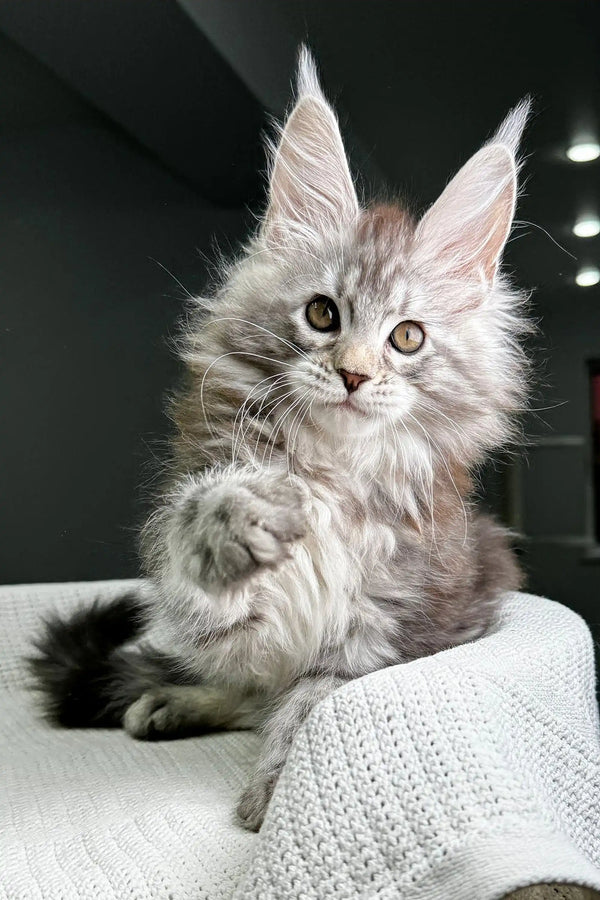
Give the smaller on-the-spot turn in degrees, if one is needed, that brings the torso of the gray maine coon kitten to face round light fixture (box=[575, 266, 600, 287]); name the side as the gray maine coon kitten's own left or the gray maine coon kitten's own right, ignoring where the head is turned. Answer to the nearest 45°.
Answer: approximately 135° to the gray maine coon kitten's own left

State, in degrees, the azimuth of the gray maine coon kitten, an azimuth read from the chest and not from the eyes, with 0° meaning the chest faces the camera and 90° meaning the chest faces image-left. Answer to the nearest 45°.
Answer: approximately 0°
